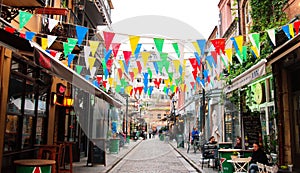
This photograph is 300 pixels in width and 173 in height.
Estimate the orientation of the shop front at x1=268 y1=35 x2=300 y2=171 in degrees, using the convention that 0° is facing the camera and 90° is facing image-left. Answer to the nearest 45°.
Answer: approximately 90°

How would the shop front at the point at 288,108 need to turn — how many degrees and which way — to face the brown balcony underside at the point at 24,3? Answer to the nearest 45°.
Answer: approximately 45° to its left

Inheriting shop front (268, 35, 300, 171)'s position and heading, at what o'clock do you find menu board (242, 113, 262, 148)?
The menu board is roughly at 2 o'clock from the shop front.
